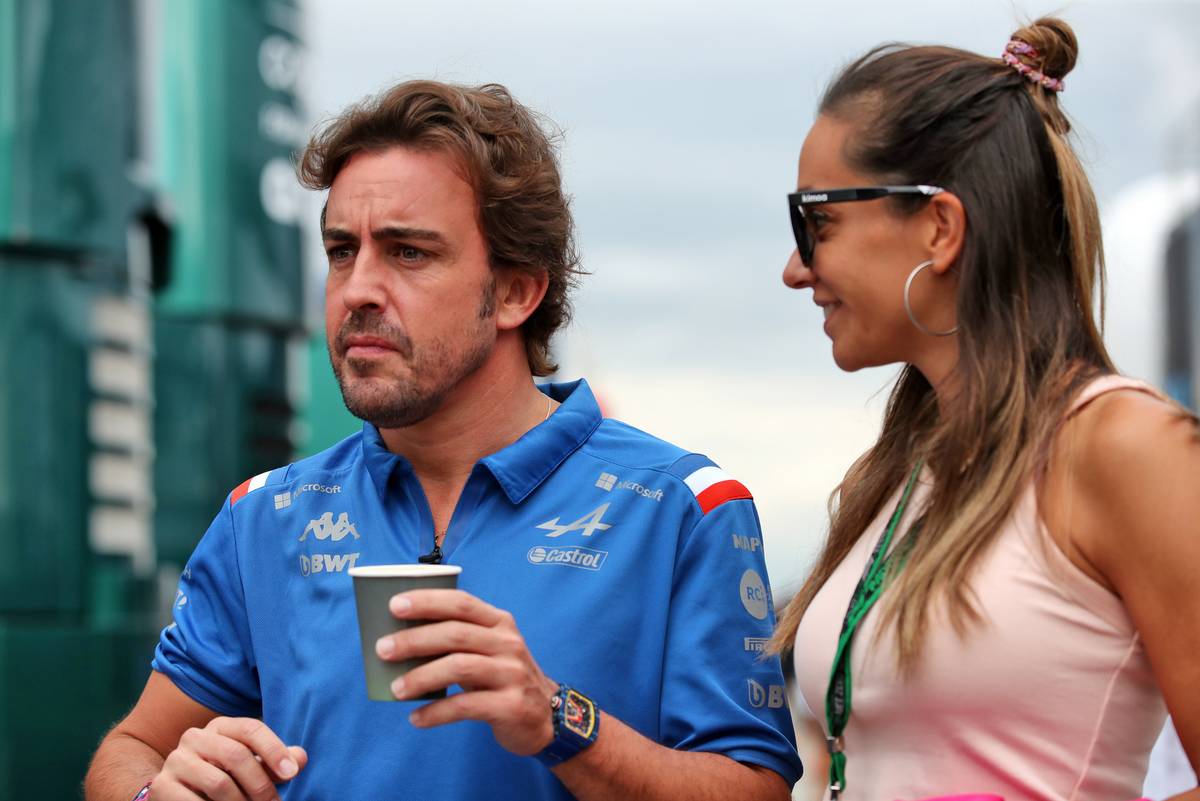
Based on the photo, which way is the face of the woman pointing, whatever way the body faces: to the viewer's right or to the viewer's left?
to the viewer's left

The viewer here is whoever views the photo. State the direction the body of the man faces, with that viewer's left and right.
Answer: facing the viewer and to the left of the viewer

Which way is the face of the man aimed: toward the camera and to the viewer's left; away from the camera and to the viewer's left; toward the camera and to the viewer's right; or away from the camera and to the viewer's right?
toward the camera and to the viewer's left

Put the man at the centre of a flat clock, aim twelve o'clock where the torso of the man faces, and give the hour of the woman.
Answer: The woman is roughly at 9 o'clock from the man.
